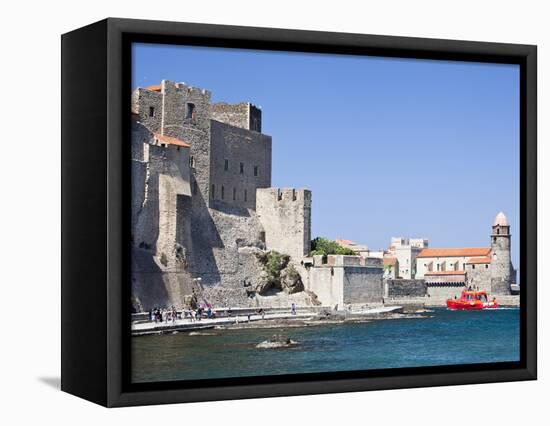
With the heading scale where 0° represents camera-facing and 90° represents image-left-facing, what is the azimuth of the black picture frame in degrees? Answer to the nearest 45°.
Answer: approximately 315°
